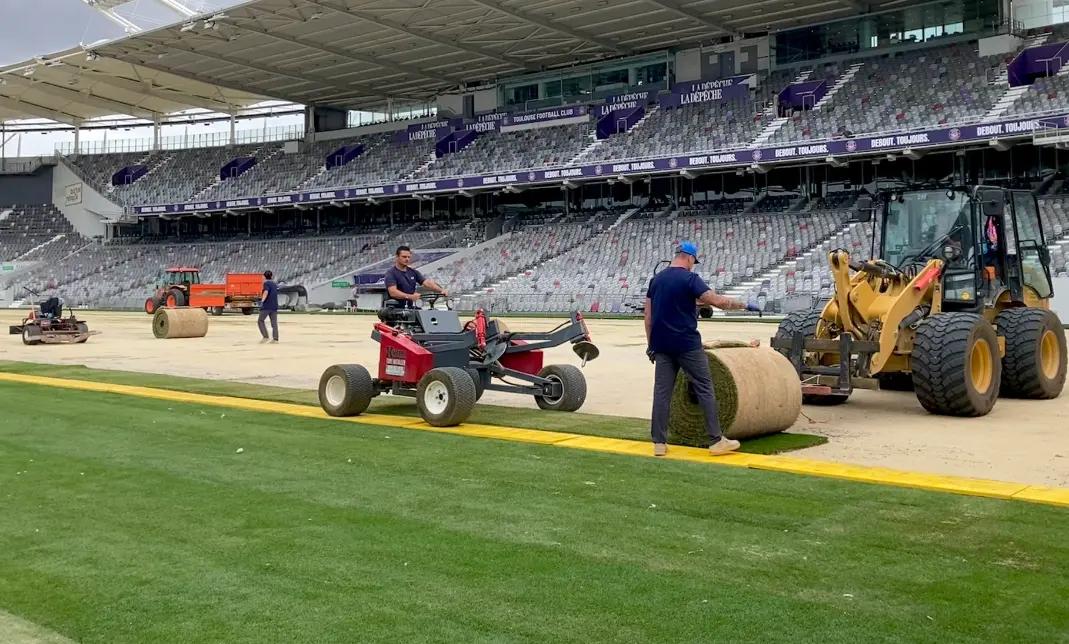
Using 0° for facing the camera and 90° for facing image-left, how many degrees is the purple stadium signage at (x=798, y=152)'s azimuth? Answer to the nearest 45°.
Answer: approximately 45°

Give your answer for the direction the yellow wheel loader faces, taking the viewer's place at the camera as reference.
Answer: facing the viewer and to the left of the viewer

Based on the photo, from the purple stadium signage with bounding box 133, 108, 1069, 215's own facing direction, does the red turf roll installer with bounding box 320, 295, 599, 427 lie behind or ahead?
ahead

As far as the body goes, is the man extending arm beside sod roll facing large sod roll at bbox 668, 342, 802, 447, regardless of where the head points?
yes

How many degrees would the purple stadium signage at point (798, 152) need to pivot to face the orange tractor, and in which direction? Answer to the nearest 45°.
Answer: approximately 45° to its right

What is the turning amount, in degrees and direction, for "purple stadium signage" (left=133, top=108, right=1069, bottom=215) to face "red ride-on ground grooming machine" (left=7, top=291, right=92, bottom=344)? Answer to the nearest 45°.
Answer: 0° — it already faces it

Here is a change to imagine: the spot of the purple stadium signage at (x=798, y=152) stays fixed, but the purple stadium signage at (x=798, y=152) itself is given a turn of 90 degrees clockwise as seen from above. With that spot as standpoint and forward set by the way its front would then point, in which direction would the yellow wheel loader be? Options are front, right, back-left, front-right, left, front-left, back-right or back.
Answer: back-left

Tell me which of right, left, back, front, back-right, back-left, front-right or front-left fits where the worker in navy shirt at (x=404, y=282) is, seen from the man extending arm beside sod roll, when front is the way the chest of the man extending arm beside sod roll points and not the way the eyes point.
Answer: left

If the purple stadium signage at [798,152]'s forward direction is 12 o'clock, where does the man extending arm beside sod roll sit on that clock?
The man extending arm beside sod roll is roughly at 11 o'clock from the purple stadium signage.

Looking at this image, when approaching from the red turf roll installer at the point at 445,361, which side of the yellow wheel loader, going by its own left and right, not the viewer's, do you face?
front

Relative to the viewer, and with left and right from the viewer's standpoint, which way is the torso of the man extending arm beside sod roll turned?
facing away from the viewer and to the right of the viewer

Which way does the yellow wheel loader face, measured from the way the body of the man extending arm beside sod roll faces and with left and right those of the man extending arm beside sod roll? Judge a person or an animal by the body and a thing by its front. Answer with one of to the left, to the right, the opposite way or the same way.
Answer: the opposite way

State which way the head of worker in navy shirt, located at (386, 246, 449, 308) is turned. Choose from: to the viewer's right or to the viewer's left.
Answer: to the viewer's right

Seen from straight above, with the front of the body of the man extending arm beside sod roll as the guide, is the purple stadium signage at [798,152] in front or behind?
in front
